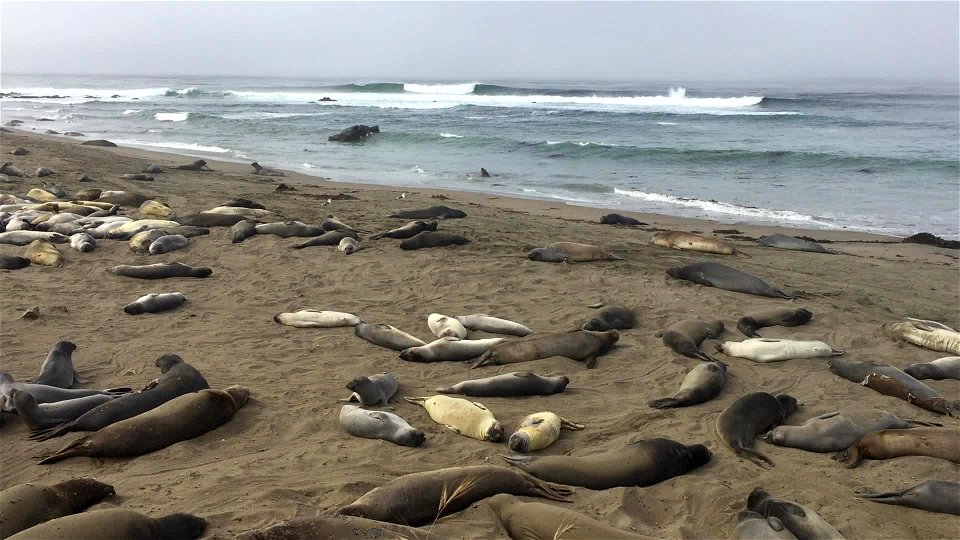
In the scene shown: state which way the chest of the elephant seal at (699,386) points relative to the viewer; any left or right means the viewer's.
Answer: facing away from the viewer and to the right of the viewer

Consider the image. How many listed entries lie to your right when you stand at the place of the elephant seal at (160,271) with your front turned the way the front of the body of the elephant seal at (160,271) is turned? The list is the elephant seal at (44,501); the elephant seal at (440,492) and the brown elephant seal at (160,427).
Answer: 3

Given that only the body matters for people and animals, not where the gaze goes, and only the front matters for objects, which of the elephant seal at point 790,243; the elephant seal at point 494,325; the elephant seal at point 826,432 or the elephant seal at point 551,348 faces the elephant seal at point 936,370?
the elephant seal at point 551,348

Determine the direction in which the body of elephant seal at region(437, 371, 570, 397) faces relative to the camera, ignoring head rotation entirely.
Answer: to the viewer's right

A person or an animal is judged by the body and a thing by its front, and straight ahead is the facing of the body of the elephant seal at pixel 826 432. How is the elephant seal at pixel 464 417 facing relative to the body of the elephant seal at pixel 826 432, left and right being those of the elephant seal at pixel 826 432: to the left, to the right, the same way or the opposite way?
the opposite way

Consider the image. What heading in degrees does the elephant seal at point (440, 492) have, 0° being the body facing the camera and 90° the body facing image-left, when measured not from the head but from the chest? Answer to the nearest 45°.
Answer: approximately 90°

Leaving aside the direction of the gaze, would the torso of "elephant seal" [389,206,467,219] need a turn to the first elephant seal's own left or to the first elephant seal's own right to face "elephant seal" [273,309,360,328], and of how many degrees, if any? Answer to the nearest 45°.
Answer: approximately 90° to the first elephant seal's own right

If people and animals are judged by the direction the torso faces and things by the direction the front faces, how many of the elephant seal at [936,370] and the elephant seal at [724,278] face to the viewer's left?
2

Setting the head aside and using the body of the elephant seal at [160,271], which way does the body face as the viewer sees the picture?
to the viewer's right

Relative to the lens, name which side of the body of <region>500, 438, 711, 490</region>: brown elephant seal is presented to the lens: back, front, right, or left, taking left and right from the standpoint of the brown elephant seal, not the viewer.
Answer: right

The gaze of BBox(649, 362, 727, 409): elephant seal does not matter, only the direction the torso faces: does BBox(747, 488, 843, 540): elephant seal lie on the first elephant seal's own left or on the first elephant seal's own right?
on the first elephant seal's own right

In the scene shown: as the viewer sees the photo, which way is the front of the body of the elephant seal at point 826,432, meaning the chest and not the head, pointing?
to the viewer's left

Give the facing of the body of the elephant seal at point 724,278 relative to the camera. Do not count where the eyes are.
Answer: to the viewer's left

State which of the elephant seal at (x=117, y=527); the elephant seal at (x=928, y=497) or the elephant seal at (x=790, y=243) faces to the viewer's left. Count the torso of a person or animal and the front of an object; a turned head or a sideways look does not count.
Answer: the elephant seal at (x=790, y=243)

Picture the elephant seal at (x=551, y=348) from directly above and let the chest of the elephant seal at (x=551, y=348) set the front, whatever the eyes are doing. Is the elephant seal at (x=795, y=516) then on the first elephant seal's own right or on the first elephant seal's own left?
on the first elephant seal's own right
